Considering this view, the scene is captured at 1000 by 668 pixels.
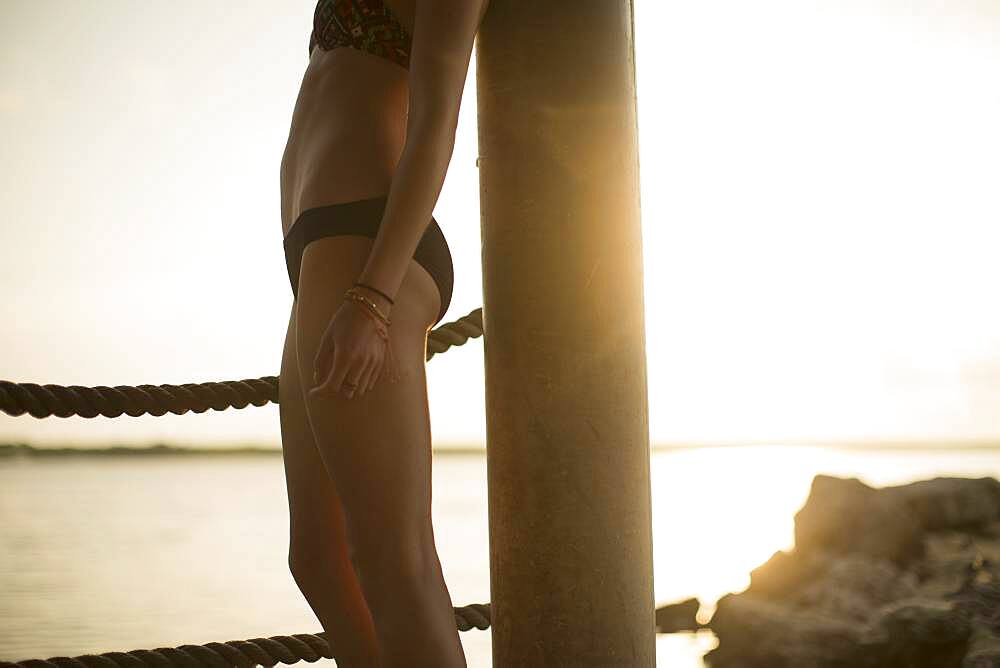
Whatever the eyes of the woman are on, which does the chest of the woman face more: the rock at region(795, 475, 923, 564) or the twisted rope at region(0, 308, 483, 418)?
the twisted rope

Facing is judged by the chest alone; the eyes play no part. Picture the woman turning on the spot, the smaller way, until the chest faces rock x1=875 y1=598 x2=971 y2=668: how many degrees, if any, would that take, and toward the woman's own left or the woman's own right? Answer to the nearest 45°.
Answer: approximately 135° to the woman's own right

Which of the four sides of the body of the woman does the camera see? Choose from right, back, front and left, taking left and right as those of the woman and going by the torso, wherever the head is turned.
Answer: left
